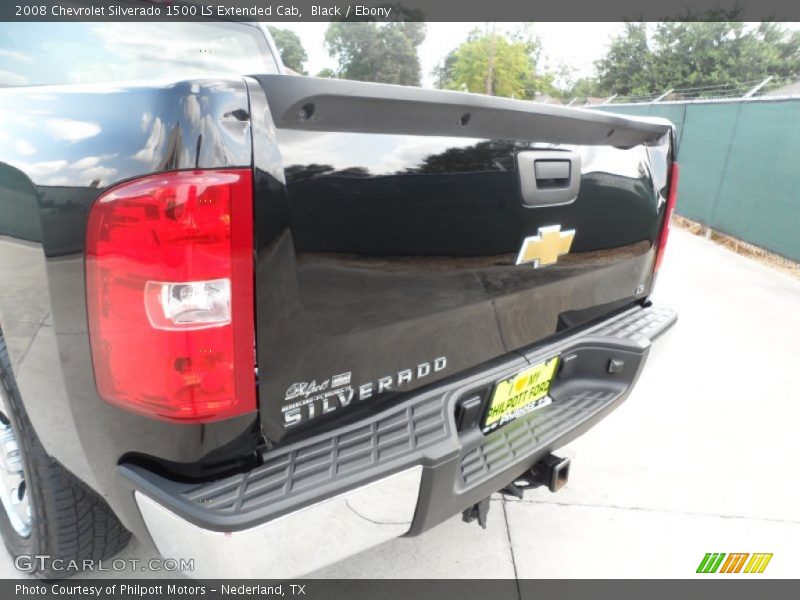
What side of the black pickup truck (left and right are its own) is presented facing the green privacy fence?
right

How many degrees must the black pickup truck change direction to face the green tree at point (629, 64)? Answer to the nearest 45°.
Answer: approximately 90° to its right

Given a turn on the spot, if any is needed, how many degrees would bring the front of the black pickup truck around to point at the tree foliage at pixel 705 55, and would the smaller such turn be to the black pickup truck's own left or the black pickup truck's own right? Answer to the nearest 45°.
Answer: approximately 90° to the black pickup truck's own right

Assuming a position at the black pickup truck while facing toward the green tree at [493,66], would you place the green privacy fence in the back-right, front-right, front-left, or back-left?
front-right

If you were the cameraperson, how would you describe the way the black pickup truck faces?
facing away from the viewer and to the left of the viewer

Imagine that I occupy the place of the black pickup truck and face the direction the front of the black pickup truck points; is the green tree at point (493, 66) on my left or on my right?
on my right

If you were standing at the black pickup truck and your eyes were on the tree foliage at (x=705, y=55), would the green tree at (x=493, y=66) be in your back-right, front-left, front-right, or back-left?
front-left
